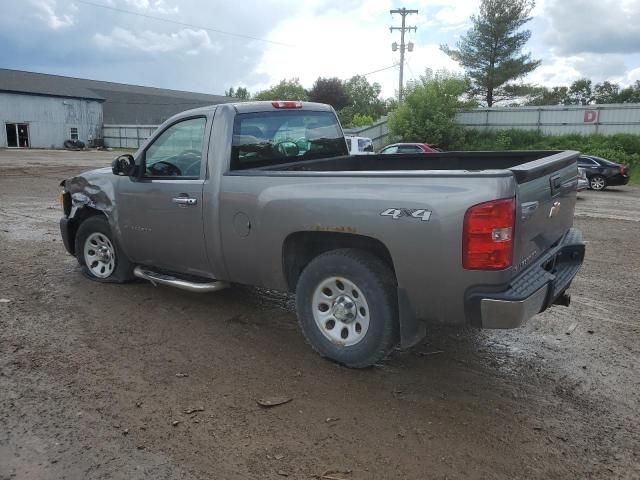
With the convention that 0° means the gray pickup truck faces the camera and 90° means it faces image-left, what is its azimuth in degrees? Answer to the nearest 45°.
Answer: approximately 135°

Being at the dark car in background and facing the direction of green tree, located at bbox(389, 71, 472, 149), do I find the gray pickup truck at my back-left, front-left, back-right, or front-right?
back-left

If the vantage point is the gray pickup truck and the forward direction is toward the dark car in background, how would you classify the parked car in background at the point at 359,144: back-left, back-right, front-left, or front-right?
front-left

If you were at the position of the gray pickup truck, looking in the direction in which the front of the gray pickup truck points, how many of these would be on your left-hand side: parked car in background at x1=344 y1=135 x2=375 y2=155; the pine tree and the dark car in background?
0

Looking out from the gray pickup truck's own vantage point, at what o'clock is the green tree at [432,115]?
The green tree is roughly at 2 o'clock from the gray pickup truck.

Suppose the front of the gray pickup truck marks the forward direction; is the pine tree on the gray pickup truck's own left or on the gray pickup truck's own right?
on the gray pickup truck's own right

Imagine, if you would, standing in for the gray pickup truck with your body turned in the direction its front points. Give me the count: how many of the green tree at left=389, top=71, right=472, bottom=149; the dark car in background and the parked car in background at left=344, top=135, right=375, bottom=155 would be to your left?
0

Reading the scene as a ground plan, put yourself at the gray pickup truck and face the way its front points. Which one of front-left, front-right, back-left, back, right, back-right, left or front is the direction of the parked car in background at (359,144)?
front-right

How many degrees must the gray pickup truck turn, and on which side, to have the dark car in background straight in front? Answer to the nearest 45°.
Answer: approximately 90° to its right
